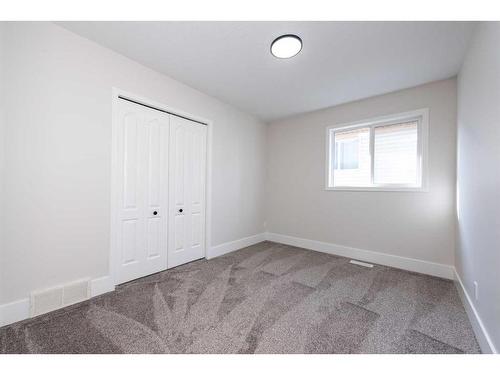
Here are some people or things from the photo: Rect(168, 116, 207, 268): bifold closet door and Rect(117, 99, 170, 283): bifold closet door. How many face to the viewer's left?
0

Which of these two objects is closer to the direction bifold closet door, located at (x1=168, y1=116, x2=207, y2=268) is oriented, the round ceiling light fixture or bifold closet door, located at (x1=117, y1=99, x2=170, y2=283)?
the round ceiling light fixture

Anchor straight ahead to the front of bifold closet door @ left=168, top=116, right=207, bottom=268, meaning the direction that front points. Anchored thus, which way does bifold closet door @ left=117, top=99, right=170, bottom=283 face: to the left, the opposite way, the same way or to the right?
the same way

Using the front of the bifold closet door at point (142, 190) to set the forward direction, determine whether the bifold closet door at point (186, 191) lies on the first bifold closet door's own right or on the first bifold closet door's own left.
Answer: on the first bifold closet door's own left

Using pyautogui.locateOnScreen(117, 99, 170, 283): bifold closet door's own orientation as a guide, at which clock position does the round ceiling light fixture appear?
The round ceiling light fixture is roughly at 12 o'clock from the bifold closet door.

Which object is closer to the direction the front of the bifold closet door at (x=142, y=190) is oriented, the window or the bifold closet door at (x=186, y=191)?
the window

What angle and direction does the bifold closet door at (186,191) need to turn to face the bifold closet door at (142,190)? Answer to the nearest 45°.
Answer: approximately 90° to its right

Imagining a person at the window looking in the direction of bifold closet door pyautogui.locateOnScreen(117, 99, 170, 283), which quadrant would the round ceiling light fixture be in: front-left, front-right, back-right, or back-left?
front-left

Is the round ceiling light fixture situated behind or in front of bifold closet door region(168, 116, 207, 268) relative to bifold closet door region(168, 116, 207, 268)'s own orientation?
in front

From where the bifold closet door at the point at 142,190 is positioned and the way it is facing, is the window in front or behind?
in front

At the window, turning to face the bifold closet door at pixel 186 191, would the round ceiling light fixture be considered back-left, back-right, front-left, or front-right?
front-left

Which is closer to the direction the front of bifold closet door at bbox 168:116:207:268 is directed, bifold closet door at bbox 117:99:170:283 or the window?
the window

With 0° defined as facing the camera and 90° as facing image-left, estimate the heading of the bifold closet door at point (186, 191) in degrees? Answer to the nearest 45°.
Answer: approximately 315°

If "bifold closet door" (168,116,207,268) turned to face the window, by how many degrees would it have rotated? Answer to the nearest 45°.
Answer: approximately 45° to its left
